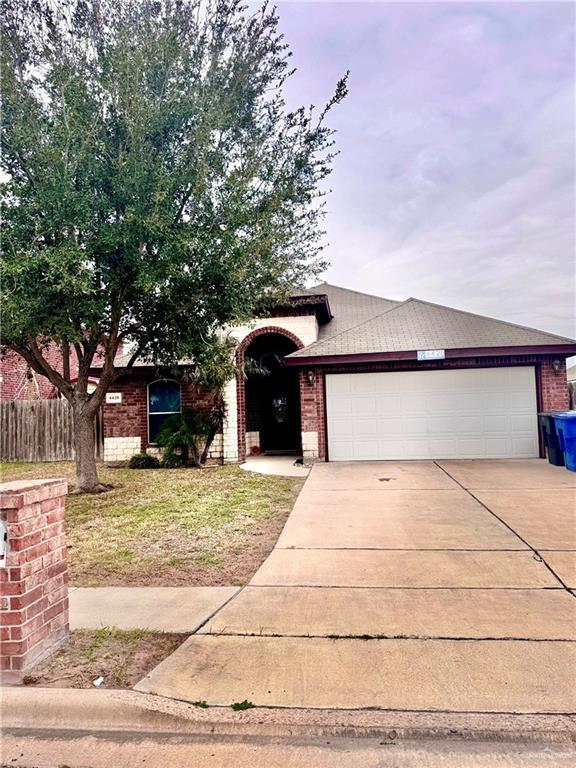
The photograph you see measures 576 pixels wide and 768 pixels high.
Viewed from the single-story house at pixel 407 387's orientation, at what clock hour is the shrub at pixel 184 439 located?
The shrub is roughly at 3 o'clock from the single-story house.

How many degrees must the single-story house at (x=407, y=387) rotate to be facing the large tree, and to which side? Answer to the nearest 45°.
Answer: approximately 45° to its right

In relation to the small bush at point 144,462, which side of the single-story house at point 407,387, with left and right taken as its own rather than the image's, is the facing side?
right

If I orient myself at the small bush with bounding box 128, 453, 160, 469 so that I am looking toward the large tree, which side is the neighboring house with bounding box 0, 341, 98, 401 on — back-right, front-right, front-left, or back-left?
back-right

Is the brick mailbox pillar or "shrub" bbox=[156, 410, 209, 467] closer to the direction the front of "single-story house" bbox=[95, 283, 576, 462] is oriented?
the brick mailbox pillar

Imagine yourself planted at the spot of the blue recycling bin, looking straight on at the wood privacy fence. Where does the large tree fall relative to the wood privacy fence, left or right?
left

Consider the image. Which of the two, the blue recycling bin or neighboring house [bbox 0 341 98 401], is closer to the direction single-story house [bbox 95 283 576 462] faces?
the blue recycling bin

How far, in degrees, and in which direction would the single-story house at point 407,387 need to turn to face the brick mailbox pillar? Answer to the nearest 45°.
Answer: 0° — it already faces it

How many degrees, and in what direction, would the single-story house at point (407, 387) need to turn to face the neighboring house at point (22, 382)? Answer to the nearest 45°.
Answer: approximately 90° to its right

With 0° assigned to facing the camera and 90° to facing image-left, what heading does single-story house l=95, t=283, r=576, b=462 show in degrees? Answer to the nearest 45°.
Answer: approximately 0°

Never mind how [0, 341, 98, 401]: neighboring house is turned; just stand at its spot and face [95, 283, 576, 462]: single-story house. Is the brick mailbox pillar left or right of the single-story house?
right
